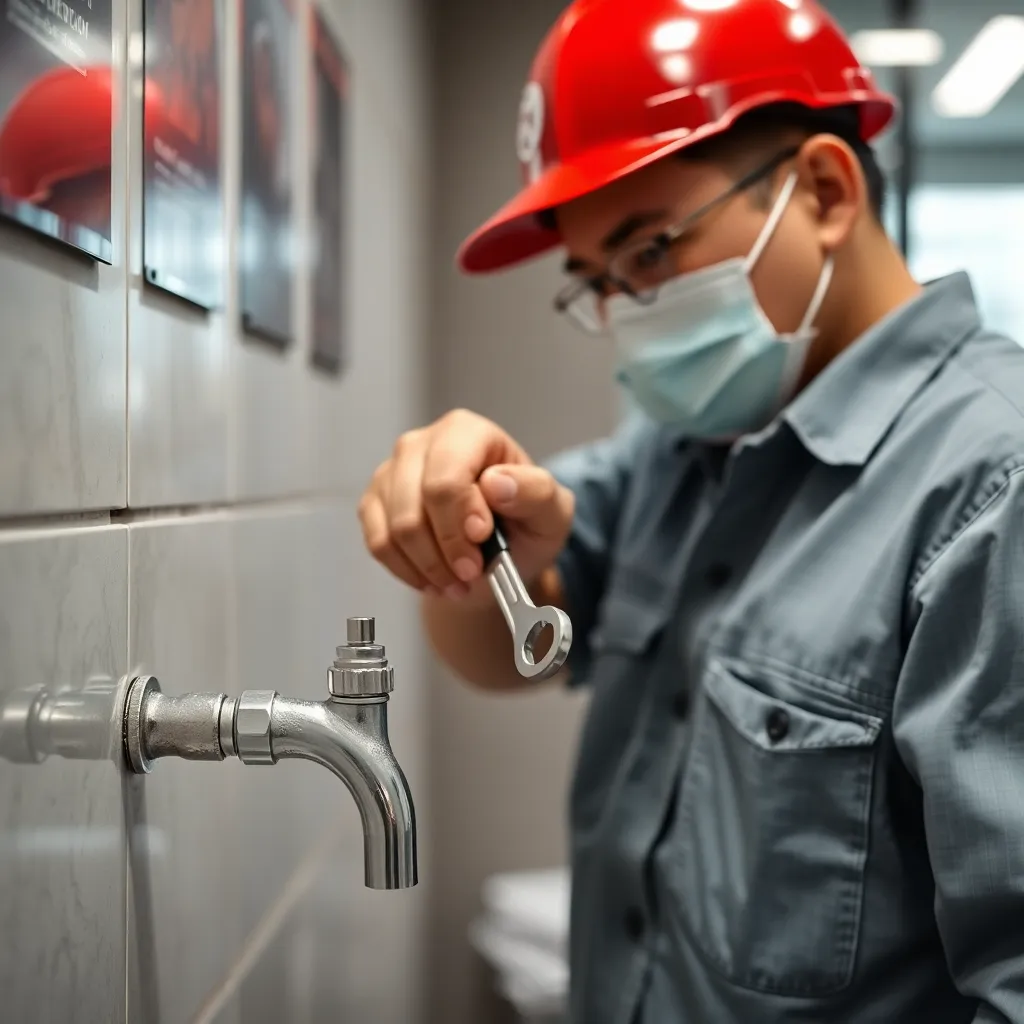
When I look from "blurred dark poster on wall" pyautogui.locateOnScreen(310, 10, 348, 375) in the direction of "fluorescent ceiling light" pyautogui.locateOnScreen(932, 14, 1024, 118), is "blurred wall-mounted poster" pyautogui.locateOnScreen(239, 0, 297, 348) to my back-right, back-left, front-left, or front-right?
back-right

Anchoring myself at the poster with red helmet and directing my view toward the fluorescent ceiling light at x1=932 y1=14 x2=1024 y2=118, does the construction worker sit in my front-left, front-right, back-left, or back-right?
front-right

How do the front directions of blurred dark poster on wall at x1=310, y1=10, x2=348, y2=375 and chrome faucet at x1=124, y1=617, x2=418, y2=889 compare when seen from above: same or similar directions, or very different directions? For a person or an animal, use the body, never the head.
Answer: same or similar directions

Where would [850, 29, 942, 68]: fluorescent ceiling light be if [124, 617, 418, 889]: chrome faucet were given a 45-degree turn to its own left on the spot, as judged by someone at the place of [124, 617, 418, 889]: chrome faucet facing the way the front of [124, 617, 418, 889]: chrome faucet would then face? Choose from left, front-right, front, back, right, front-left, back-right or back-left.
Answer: front

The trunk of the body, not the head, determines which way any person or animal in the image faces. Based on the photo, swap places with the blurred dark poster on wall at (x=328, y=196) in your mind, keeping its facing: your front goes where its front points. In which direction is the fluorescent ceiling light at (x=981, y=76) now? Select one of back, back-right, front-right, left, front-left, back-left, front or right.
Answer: front-left

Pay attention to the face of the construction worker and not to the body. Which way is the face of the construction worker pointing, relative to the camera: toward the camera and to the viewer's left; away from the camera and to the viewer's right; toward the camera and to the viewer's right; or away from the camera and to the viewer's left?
toward the camera and to the viewer's left

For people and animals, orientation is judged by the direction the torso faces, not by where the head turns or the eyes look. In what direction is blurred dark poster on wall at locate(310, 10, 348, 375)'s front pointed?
to the viewer's right

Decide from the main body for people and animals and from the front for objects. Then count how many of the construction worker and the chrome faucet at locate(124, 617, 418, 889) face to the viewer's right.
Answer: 1

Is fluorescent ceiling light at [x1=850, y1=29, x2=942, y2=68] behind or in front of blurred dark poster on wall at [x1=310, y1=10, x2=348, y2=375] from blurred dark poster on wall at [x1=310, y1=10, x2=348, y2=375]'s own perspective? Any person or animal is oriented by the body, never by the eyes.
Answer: in front

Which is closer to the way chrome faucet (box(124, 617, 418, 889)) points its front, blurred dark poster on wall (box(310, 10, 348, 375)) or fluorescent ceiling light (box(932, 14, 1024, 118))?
the fluorescent ceiling light

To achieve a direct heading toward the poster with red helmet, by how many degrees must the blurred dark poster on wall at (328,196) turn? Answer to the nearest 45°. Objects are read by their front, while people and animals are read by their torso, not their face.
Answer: approximately 90° to its right

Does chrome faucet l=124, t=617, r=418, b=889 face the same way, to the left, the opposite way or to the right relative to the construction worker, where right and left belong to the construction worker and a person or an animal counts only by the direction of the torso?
the opposite way

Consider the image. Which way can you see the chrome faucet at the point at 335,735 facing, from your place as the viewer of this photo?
facing to the right of the viewer

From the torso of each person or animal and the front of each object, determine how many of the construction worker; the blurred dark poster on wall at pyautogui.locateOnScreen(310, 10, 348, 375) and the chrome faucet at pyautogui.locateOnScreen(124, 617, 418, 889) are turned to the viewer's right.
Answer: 2

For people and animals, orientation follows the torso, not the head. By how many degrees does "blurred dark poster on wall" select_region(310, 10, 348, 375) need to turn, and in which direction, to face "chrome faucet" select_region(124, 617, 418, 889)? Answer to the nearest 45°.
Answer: approximately 90° to its right
